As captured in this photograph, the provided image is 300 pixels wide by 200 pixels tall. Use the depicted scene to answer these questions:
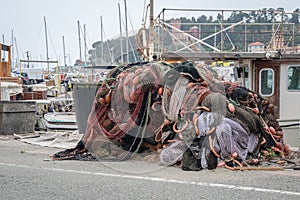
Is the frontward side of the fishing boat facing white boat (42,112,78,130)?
no

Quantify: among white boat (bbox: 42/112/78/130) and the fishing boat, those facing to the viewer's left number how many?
1

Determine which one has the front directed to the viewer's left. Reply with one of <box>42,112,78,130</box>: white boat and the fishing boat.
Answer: the white boat

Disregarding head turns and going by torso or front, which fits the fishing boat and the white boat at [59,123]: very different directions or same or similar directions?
very different directions

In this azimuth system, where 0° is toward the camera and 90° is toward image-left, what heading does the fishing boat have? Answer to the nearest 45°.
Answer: approximately 270°

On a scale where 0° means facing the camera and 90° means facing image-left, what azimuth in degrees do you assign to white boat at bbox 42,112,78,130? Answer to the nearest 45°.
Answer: approximately 90°

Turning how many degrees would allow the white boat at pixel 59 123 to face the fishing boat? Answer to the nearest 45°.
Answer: approximately 135° to its left
